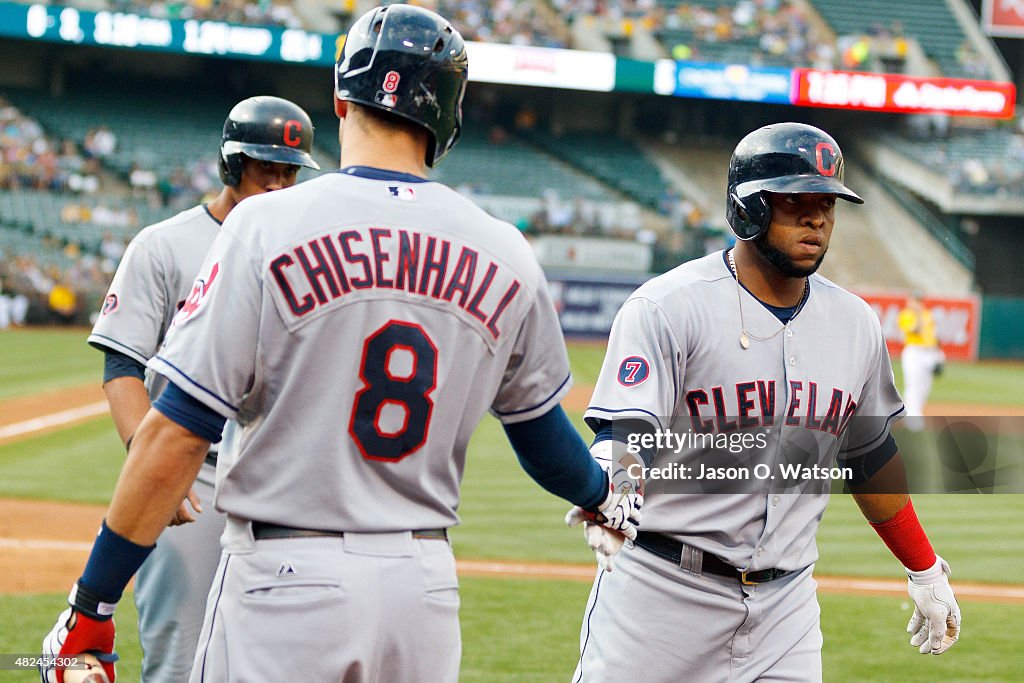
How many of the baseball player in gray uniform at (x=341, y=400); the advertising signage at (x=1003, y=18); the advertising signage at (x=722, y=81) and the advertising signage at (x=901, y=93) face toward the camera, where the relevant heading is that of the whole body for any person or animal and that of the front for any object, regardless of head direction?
3

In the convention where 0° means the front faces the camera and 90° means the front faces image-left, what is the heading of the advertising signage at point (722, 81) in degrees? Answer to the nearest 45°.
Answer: approximately 0°

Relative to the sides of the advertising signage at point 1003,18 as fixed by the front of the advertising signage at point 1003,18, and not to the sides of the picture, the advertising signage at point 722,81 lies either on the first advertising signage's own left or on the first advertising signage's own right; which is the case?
on the first advertising signage's own right

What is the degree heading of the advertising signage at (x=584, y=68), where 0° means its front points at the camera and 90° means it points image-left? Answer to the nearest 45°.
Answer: approximately 0°

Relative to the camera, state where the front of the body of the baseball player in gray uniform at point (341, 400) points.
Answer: away from the camera
